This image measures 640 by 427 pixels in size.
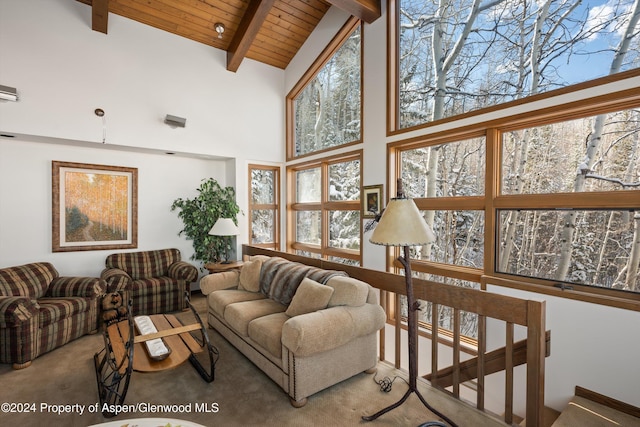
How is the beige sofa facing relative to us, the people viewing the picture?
facing the viewer and to the left of the viewer

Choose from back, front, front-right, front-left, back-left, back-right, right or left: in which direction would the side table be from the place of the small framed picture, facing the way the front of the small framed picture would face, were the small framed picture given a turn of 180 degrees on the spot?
back-left

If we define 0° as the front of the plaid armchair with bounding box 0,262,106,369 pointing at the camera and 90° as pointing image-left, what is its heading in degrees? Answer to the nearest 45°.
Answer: approximately 315°

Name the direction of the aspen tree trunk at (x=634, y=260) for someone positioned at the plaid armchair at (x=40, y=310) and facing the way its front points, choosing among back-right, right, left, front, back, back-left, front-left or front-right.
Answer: front

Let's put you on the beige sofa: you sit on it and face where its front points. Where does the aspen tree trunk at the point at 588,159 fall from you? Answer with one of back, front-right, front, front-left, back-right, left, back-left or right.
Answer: back-left

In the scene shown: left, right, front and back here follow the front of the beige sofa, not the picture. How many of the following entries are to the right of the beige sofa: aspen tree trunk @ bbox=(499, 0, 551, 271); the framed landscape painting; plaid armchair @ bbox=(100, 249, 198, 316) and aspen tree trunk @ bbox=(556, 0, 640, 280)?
2

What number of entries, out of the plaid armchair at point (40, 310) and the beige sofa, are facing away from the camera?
0

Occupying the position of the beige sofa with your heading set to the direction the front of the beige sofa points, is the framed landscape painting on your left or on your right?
on your right

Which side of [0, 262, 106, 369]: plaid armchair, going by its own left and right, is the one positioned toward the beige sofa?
front

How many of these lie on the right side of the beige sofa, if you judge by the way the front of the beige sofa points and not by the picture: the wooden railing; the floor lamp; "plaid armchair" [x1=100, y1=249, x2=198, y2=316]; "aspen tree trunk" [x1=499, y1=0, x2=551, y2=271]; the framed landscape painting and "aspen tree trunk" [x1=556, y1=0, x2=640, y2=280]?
2

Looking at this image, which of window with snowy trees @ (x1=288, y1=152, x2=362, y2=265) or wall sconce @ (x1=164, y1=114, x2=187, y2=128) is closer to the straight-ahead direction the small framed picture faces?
the wall sconce

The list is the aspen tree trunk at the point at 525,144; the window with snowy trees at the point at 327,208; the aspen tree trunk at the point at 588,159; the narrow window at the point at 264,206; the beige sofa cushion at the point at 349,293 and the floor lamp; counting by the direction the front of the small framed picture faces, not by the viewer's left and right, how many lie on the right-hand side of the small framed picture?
2

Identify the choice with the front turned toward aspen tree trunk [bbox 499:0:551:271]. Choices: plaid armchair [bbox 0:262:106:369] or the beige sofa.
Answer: the plaid armchair

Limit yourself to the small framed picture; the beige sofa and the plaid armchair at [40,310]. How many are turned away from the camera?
0

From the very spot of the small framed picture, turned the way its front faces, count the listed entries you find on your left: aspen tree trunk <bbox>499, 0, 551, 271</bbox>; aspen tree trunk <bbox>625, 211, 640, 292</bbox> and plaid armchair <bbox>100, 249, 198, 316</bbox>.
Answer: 2
